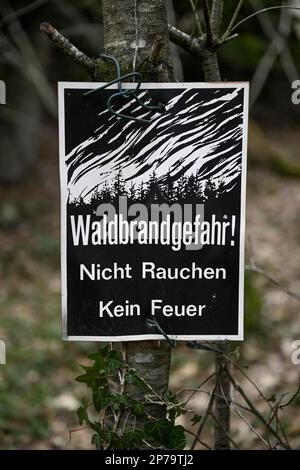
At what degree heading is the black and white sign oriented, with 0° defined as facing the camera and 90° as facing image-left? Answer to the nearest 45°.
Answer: approximately 0°
